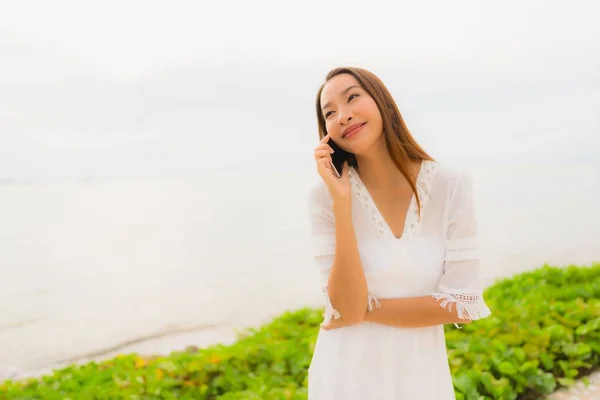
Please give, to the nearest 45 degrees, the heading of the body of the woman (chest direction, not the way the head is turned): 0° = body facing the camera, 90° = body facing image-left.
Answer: approximately 0°

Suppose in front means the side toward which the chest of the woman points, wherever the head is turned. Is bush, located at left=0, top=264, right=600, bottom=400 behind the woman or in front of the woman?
behind
